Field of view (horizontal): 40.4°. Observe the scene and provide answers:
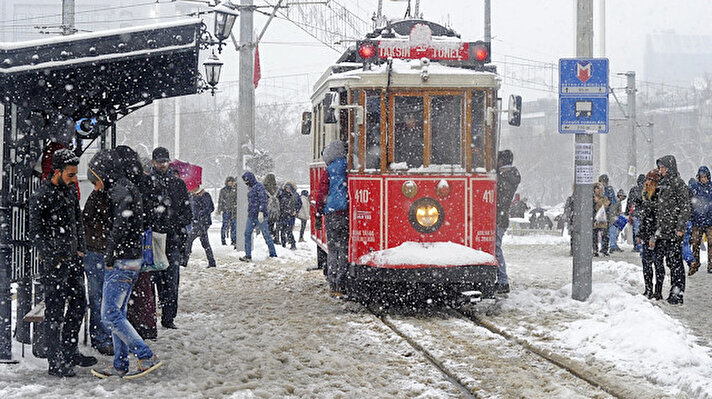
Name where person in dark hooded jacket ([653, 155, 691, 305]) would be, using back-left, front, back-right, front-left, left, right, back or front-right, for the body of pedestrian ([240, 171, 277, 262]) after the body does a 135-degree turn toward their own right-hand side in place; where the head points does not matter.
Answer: right

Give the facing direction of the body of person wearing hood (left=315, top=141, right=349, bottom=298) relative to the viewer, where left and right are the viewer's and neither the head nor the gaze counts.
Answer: facing away from the viewer

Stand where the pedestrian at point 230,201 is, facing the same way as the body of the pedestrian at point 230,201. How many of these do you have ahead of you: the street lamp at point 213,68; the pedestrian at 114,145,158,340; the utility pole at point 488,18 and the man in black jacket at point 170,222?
3

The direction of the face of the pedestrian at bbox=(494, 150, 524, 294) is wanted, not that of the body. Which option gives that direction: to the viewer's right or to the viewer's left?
to the viewer's left

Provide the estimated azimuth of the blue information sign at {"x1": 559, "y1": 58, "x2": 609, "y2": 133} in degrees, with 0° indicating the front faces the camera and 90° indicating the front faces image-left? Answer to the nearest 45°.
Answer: approximately 0°

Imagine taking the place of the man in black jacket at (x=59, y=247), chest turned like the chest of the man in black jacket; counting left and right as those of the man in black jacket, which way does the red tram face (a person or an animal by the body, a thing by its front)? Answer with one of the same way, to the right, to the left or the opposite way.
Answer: to the right
